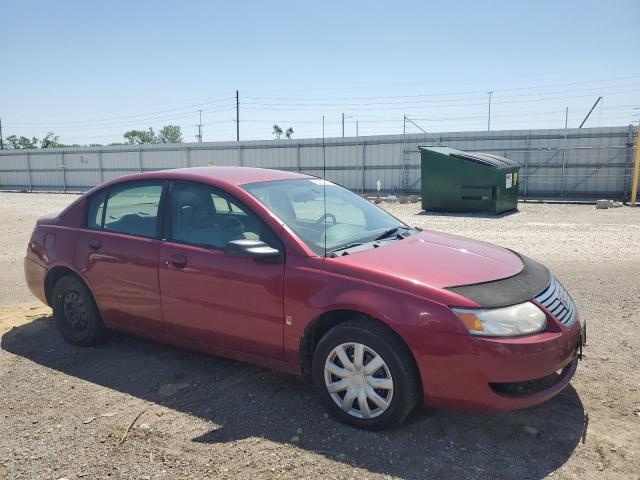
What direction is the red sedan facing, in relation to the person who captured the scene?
facing the viewer and to the right of the viewer

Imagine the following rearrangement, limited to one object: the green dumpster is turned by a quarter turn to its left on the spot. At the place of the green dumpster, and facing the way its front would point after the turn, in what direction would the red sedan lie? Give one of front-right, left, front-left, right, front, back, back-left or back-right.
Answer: back

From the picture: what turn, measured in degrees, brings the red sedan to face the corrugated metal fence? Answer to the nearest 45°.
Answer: approximately 135° to its left
